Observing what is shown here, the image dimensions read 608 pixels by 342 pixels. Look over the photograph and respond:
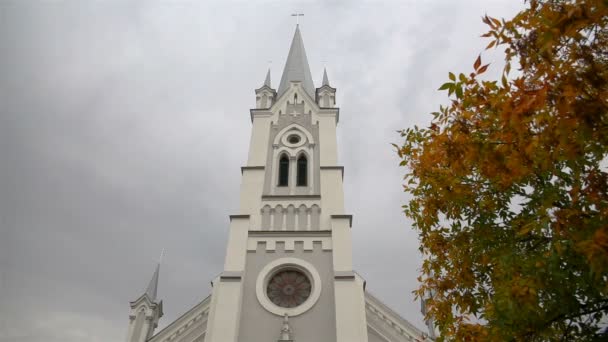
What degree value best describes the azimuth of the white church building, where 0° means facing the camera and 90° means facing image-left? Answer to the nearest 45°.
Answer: approximately 0°
